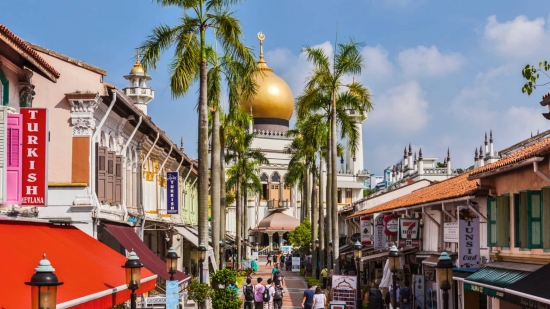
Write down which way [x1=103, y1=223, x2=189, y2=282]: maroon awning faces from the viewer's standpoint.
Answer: facing to the right of the viewer

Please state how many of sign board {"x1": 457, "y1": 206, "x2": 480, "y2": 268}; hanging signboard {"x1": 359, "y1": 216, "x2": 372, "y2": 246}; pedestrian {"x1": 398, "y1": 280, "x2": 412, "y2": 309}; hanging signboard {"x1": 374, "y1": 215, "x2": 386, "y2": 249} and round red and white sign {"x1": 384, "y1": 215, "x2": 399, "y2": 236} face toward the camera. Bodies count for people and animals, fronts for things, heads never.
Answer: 4

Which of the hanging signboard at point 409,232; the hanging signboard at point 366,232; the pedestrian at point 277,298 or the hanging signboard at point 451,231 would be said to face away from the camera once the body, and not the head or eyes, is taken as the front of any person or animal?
the pedestrian

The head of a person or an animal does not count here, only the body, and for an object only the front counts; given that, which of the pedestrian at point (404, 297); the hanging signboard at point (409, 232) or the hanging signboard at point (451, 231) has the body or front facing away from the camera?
the pedestrian

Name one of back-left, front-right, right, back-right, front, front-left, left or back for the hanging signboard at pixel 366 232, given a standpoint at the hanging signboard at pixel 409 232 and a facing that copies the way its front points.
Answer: back

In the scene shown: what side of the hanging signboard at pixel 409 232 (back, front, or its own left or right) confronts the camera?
front
